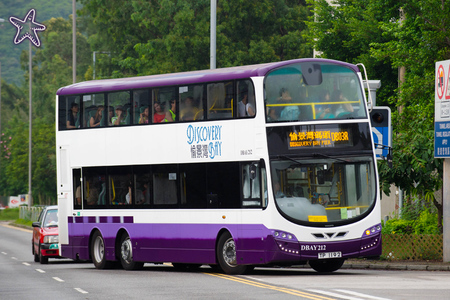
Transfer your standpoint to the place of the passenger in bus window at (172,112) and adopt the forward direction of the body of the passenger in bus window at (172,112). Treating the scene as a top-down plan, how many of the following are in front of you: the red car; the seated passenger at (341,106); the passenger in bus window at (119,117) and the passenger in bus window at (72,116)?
1

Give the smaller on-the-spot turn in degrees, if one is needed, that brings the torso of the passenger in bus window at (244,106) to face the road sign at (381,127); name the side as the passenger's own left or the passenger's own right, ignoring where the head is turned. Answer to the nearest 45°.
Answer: approximately 90° to the passenger's own left

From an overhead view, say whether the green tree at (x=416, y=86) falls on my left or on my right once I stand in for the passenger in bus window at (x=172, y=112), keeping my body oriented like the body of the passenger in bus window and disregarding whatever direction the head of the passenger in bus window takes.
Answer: on my left

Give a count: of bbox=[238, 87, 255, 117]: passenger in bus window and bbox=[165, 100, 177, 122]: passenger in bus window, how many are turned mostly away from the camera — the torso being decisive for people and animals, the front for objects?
0

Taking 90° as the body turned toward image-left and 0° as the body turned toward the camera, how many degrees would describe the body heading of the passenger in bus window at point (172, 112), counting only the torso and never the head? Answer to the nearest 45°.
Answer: approximately 315°

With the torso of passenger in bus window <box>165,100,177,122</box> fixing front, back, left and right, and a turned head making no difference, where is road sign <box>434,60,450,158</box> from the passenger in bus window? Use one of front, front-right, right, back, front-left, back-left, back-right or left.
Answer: front-left

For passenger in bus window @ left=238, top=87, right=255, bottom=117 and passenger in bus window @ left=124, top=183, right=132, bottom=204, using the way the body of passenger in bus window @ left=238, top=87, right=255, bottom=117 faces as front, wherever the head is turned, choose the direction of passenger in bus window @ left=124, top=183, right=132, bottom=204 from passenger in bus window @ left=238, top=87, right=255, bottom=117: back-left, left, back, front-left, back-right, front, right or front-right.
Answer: back

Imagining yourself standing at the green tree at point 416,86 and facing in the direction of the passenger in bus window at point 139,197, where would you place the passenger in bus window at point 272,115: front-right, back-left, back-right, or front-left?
front-left

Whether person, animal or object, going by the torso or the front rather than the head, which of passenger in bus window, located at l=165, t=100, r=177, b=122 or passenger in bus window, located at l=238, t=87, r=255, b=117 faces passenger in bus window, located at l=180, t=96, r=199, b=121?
passenger in bus window, located at l=165, t=100, r=177, b=122

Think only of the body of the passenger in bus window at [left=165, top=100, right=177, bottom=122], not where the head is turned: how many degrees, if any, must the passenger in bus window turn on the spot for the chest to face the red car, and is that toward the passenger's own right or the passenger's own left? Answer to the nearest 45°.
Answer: approximately 180°

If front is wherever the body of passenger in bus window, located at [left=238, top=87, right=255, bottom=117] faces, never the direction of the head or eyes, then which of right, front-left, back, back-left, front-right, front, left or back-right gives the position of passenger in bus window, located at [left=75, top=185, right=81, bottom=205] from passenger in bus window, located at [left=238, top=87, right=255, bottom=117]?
back

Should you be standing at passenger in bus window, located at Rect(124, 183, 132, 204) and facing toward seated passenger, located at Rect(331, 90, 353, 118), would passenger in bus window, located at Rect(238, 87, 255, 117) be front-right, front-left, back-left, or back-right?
front-right

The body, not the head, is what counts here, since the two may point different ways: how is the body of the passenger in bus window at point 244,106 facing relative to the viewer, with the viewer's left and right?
facing the viewer and to the right of the viewer

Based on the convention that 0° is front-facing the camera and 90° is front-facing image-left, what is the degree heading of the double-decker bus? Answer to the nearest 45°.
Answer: approximately 315°

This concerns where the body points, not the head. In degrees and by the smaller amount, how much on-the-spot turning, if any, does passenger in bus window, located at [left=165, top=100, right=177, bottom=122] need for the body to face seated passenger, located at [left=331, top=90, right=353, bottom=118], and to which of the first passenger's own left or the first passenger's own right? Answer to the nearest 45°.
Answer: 0° — they already face them
